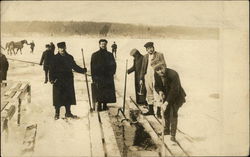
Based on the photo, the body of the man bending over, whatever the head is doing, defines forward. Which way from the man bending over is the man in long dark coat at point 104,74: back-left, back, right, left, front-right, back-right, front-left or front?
front-right

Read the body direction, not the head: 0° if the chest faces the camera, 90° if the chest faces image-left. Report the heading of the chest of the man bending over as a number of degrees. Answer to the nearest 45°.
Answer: approximately 45°

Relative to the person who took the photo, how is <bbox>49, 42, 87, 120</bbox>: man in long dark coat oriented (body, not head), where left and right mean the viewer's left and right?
facing the viewer

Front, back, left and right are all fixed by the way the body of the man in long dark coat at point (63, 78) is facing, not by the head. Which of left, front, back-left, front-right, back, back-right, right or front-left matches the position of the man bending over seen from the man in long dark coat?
left

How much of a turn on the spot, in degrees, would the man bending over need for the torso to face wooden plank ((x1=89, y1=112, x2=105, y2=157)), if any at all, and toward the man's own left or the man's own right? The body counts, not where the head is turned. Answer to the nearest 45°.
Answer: approximately 45° to the man's own right

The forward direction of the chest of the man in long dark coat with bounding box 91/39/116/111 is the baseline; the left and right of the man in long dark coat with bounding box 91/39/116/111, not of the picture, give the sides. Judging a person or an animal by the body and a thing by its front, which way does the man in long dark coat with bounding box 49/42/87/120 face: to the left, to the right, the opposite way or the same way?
the same way

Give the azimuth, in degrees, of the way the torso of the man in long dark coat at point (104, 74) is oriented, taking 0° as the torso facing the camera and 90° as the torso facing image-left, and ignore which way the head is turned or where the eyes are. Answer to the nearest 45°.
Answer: approximately 0°
